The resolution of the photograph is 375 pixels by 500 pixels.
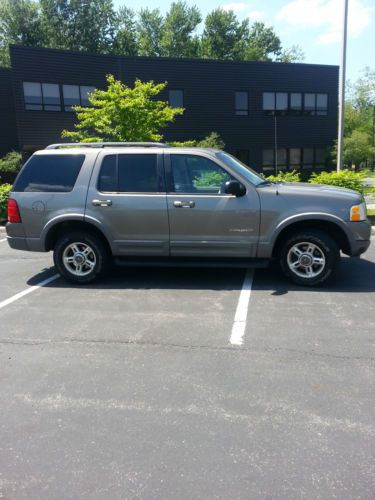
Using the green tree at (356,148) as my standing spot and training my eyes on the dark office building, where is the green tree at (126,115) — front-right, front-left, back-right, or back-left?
front-left

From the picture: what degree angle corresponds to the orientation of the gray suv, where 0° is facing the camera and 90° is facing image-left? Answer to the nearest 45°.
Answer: approximately 270°

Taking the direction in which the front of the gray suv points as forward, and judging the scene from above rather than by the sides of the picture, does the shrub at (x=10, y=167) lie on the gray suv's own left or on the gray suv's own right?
on the gray suv's own left

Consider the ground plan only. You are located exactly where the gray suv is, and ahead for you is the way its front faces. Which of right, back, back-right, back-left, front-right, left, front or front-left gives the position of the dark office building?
left

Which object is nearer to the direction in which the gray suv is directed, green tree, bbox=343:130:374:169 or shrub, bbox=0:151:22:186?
the green tree

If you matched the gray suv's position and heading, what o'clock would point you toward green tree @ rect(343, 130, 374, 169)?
The green tree is roughly at 10 o'clock from the gray suv.

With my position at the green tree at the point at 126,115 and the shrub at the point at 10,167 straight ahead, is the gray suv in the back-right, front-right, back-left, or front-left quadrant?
back-left

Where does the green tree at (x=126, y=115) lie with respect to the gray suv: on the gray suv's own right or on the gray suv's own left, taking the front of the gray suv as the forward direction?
on the gray suv's own left
